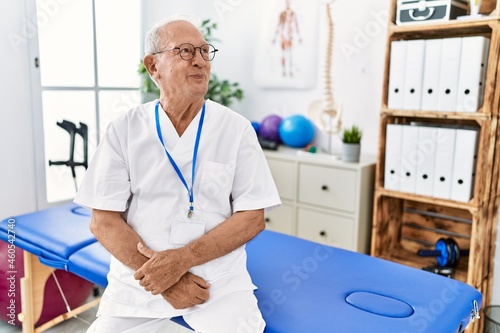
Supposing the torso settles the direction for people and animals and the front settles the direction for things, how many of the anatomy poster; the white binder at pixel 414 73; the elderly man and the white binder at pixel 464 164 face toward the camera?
4

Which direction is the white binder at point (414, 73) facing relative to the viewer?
toward the camera

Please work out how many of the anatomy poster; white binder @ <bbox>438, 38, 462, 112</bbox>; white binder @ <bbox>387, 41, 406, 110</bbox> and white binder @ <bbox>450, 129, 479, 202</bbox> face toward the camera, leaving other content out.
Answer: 4

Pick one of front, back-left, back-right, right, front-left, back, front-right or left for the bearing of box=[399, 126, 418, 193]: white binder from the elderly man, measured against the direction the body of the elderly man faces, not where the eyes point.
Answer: back-left

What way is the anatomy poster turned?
toward the camera

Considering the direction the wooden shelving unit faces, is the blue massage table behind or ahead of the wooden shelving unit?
ahead

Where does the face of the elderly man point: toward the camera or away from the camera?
toward the camera

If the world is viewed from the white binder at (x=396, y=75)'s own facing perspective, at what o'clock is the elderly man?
The elderly man is roughly at 1 o'clock from the white binder.

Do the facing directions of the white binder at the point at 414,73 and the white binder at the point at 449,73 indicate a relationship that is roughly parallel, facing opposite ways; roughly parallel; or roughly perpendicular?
roughly parallel

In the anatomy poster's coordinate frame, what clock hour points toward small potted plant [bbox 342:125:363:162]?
The small potted plant is roughly at 11 o'clock from the anatomy poster.
